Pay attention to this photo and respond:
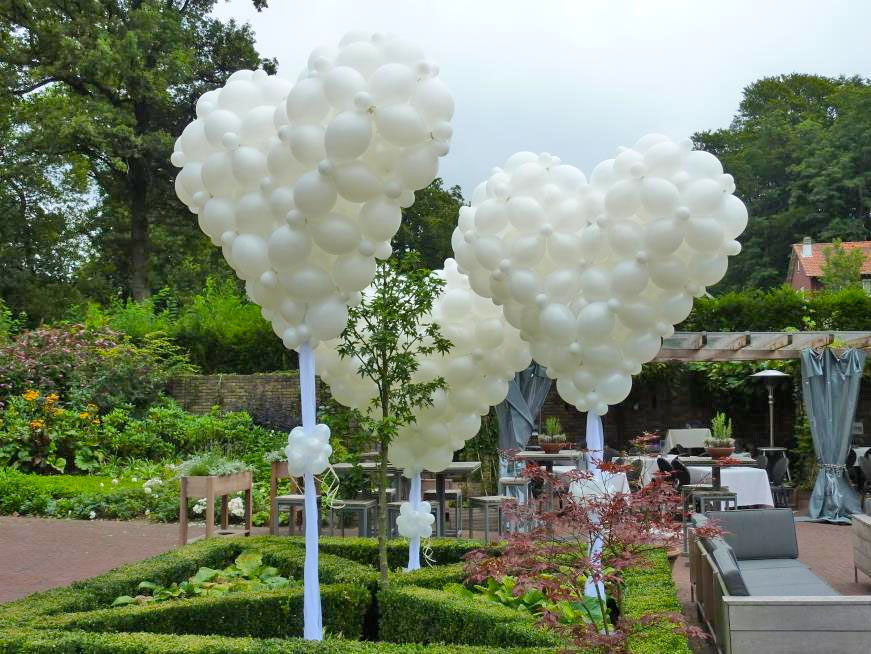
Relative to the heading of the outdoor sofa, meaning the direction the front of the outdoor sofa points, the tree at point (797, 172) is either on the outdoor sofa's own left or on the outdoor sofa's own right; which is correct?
on the outdoor sofa's own left

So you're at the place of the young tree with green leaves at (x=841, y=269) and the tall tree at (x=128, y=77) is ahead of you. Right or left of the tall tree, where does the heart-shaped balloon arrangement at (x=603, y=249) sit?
left
